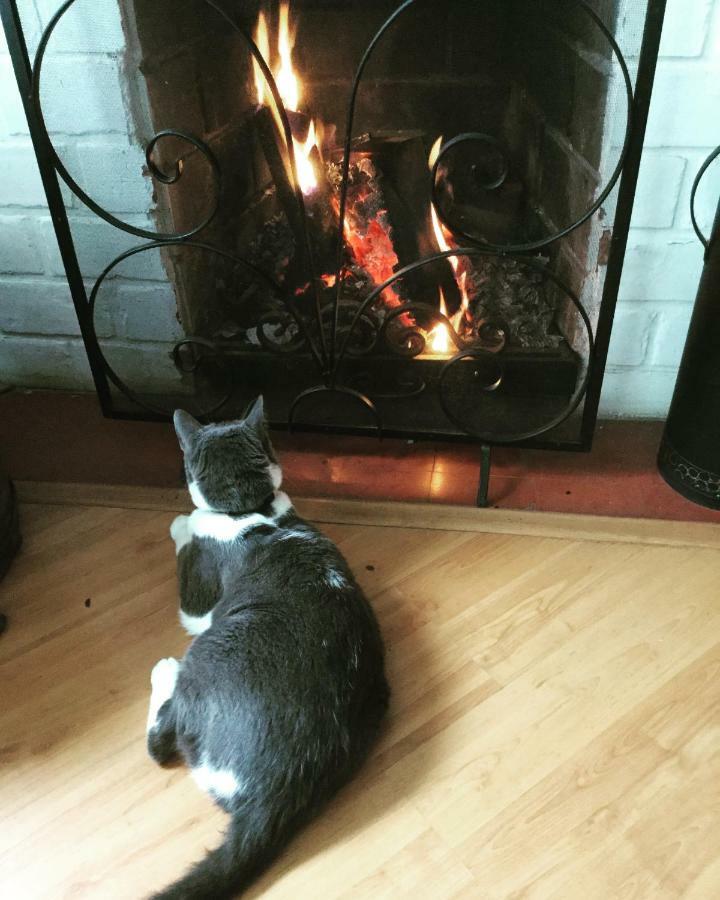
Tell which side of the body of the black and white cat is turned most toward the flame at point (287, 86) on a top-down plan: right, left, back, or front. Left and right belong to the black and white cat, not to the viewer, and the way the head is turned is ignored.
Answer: front

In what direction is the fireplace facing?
toward the camera

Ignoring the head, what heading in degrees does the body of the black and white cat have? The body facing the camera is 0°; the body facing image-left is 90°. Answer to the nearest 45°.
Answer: approximately 180°

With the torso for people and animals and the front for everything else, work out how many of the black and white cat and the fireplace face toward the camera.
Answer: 1

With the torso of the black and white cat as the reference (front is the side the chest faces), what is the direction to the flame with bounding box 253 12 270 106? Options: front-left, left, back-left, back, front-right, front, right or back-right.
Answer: front

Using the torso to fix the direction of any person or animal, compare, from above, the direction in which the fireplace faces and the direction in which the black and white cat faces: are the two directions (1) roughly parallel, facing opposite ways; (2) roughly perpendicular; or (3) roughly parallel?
roughly parallel, facing opposite ways

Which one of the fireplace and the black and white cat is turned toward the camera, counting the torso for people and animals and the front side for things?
the fireplace

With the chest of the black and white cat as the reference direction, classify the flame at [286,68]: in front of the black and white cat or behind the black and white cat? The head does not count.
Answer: in front

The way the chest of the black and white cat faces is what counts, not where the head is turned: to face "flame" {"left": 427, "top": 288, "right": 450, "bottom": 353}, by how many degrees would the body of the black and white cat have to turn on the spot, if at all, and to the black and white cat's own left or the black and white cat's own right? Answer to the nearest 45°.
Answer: approximately 45° to the black and white cat's own right
